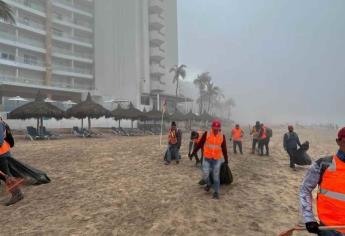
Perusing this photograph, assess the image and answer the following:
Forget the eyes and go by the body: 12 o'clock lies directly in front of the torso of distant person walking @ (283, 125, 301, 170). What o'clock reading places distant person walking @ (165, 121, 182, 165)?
distant person walking @ (165, 121, 182, 165) is roughly at 2 o'clock from distant person walking @ (283, 125, 301, 170).

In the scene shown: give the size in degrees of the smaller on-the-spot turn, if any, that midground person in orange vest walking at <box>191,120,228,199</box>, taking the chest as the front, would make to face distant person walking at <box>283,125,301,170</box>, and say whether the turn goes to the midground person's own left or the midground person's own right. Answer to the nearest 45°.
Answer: approximately 135° to the midground person's own left

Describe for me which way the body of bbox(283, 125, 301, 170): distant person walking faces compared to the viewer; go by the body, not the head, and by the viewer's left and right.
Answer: facing the viewer

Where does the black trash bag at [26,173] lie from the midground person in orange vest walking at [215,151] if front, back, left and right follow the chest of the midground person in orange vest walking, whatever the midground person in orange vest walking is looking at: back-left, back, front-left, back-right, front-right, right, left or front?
right

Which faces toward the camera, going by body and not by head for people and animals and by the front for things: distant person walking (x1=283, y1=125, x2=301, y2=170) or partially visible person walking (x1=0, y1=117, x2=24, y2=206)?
distant person walking (x1=283, y1=125, x2=301, y2=170)

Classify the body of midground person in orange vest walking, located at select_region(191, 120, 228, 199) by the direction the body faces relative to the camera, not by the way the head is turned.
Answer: toward the camera

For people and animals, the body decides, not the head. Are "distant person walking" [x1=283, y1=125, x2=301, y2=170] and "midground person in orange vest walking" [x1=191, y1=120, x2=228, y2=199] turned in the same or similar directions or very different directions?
same or similar directions

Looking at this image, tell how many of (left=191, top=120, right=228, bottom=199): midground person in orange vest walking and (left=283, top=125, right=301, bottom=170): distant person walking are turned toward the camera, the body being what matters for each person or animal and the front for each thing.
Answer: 2

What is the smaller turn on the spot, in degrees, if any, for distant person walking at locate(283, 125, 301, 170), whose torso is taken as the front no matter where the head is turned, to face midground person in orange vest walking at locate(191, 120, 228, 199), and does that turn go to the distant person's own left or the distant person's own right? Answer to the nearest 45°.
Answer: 0° — they already face them

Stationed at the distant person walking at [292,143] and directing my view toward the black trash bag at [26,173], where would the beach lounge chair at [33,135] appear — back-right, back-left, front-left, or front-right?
front-right
